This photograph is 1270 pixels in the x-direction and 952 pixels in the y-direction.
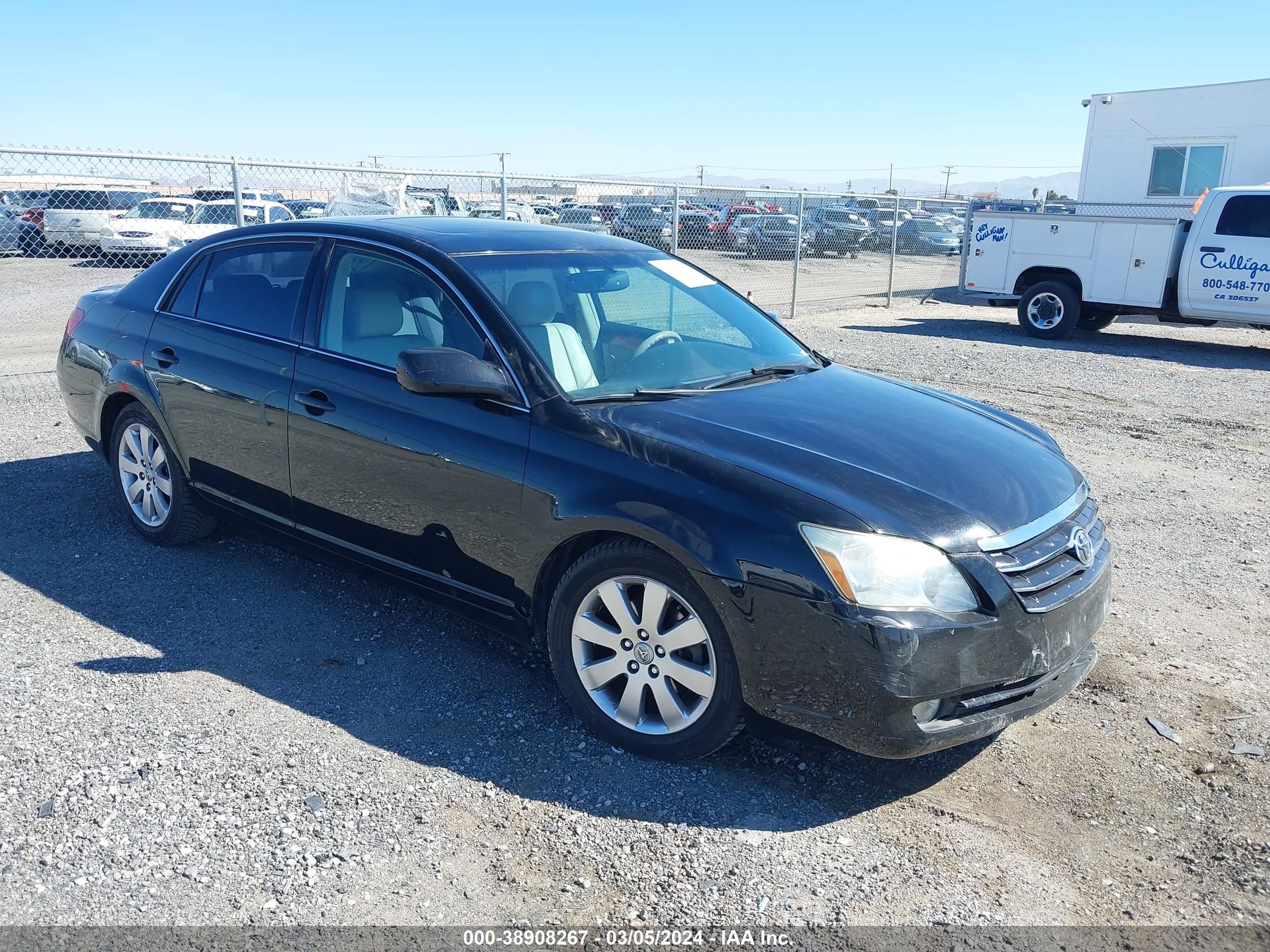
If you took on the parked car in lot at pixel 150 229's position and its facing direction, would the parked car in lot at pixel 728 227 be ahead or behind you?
behind

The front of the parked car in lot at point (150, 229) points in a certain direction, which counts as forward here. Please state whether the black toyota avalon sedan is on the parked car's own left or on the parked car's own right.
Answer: on the parked car's own left

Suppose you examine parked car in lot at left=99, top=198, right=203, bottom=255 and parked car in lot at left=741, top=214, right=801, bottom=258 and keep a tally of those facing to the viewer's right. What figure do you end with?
0

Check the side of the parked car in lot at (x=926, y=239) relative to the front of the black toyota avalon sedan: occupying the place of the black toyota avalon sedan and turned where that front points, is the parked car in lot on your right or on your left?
on your left

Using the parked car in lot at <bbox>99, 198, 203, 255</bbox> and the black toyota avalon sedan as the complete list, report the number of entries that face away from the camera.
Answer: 0
